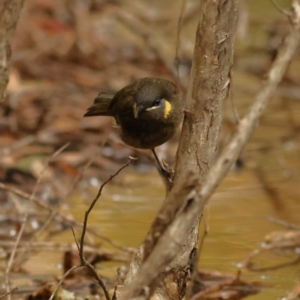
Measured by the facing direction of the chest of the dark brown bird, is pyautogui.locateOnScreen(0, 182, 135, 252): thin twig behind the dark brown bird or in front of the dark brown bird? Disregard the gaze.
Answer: behind

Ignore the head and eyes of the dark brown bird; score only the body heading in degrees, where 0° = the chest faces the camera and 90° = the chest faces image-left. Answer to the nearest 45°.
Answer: approximately 315°
